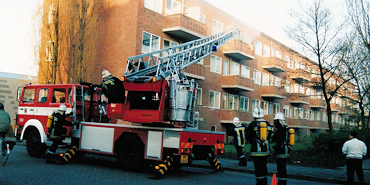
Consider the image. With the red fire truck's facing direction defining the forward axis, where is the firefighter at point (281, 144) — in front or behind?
behind

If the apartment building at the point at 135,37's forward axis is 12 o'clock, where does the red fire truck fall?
The red fire truck is roughly at 1 o'clock from the apartment building.

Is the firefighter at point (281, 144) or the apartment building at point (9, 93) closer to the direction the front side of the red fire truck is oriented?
the apartment building

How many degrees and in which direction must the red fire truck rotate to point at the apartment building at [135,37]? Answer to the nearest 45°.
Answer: approximately 45° to its right

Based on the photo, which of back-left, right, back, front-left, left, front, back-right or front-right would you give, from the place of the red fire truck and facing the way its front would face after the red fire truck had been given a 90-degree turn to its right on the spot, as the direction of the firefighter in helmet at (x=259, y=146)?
right
